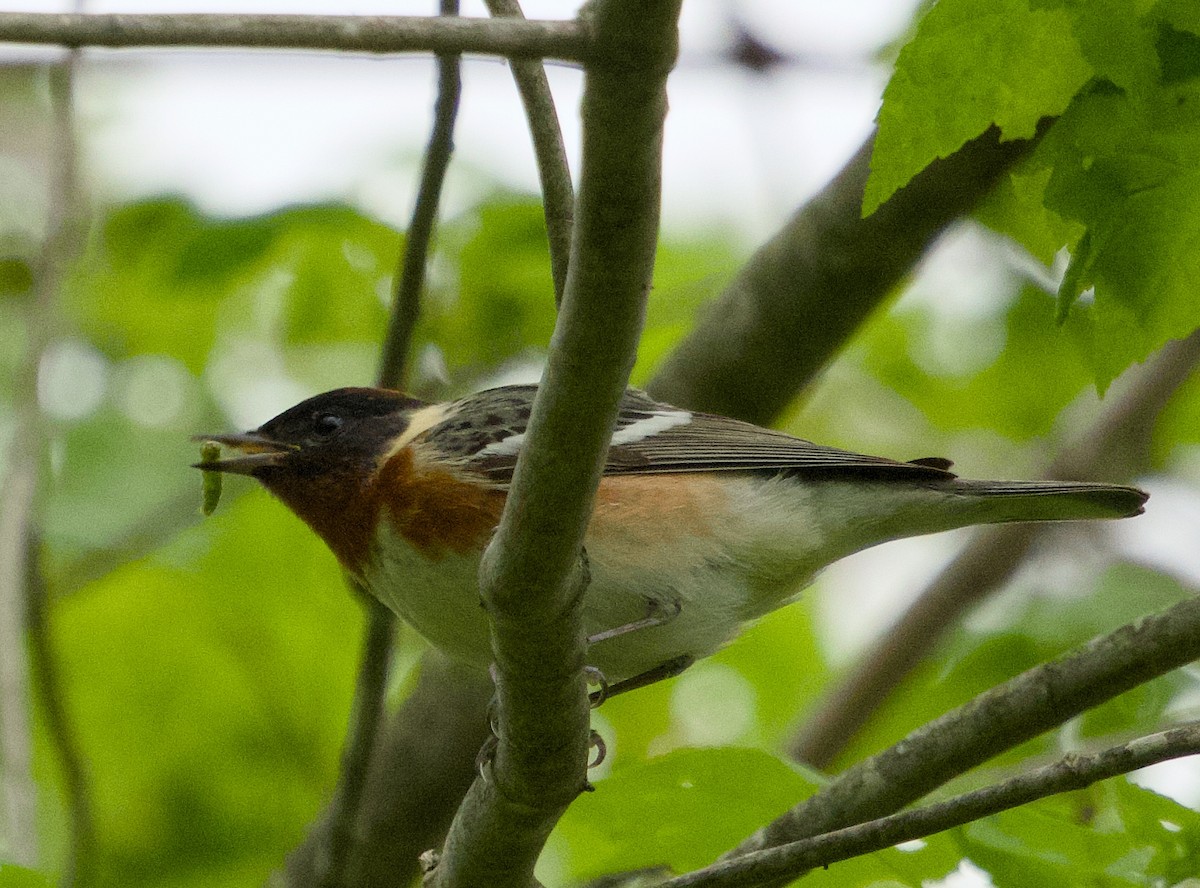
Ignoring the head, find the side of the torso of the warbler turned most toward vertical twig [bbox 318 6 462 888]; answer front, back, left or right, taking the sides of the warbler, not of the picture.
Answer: front

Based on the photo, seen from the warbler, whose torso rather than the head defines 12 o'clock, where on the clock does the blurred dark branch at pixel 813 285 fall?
The blurred dark branch is roughly at 4 o'clock from the warbler.

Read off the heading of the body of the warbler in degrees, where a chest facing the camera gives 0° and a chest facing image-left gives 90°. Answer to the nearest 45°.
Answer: approximately 90°

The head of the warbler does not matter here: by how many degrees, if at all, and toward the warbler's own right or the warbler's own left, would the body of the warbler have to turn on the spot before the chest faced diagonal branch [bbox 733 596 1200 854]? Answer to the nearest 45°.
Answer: approximately 135° to the warbler's own left

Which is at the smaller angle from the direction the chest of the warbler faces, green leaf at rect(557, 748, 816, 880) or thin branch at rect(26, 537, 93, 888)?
the thin branch

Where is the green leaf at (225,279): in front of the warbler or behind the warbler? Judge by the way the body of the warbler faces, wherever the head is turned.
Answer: in front

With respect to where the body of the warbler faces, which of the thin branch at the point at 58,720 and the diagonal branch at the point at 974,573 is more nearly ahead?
the thin branch

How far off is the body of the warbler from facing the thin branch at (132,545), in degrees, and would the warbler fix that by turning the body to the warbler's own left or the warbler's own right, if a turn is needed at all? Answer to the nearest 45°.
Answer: approximately 45° to the warbler's own right

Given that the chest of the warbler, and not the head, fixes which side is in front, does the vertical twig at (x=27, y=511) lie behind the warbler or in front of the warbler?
in front

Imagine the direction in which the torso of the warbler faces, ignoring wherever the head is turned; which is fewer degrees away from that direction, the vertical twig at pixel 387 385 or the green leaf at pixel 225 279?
the vertical twig
